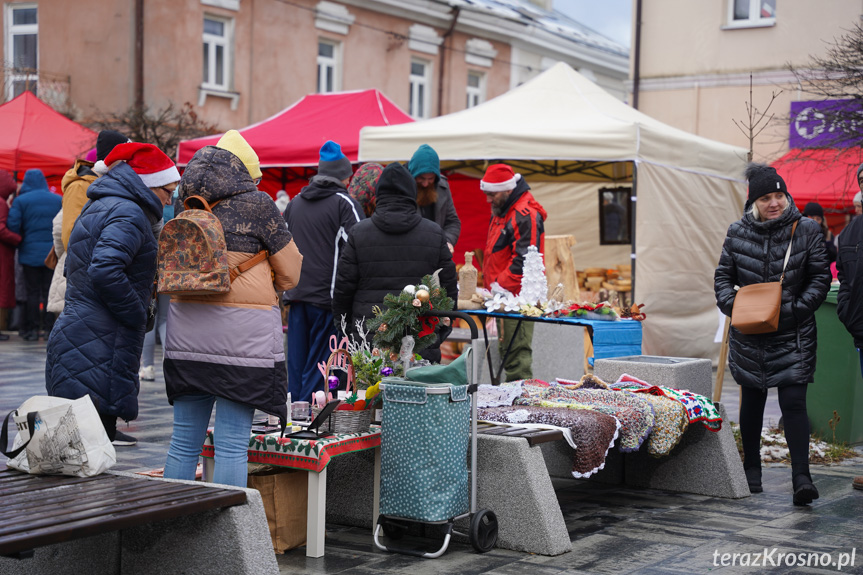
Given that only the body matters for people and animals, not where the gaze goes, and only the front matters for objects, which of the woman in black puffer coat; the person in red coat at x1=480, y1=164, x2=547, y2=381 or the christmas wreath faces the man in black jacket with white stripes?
the person in red coat

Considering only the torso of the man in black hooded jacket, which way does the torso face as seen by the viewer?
away from the camera

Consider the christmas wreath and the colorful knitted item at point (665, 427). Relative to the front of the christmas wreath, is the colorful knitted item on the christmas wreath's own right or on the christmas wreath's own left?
on the christmas wreath's own left

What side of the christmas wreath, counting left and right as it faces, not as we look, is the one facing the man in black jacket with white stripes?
back

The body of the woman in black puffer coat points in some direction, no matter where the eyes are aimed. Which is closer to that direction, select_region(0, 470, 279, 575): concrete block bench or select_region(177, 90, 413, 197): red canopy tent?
the concrete block bench

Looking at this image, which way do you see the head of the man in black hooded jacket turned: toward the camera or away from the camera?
away from the camera

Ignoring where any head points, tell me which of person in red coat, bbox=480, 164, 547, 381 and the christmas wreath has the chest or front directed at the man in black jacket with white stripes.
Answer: the person in red coat

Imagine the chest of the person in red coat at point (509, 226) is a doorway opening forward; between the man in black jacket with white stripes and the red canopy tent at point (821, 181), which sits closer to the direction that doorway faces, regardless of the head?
the man in black jacket with white stripes

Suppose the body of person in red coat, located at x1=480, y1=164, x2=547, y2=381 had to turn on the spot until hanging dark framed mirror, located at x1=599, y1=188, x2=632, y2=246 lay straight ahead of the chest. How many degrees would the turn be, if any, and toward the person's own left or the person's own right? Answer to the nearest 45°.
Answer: approximately 135° to the person's own right

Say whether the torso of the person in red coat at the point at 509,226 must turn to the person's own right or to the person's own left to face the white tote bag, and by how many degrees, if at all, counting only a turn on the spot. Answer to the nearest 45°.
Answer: approximately 45° to the person's own left

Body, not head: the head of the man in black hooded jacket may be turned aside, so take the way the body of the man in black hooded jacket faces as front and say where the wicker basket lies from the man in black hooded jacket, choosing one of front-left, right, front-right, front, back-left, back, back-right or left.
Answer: back

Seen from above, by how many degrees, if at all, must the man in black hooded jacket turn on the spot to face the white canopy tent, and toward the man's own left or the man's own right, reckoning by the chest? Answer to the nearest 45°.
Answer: approximately 45° to the man's own right
